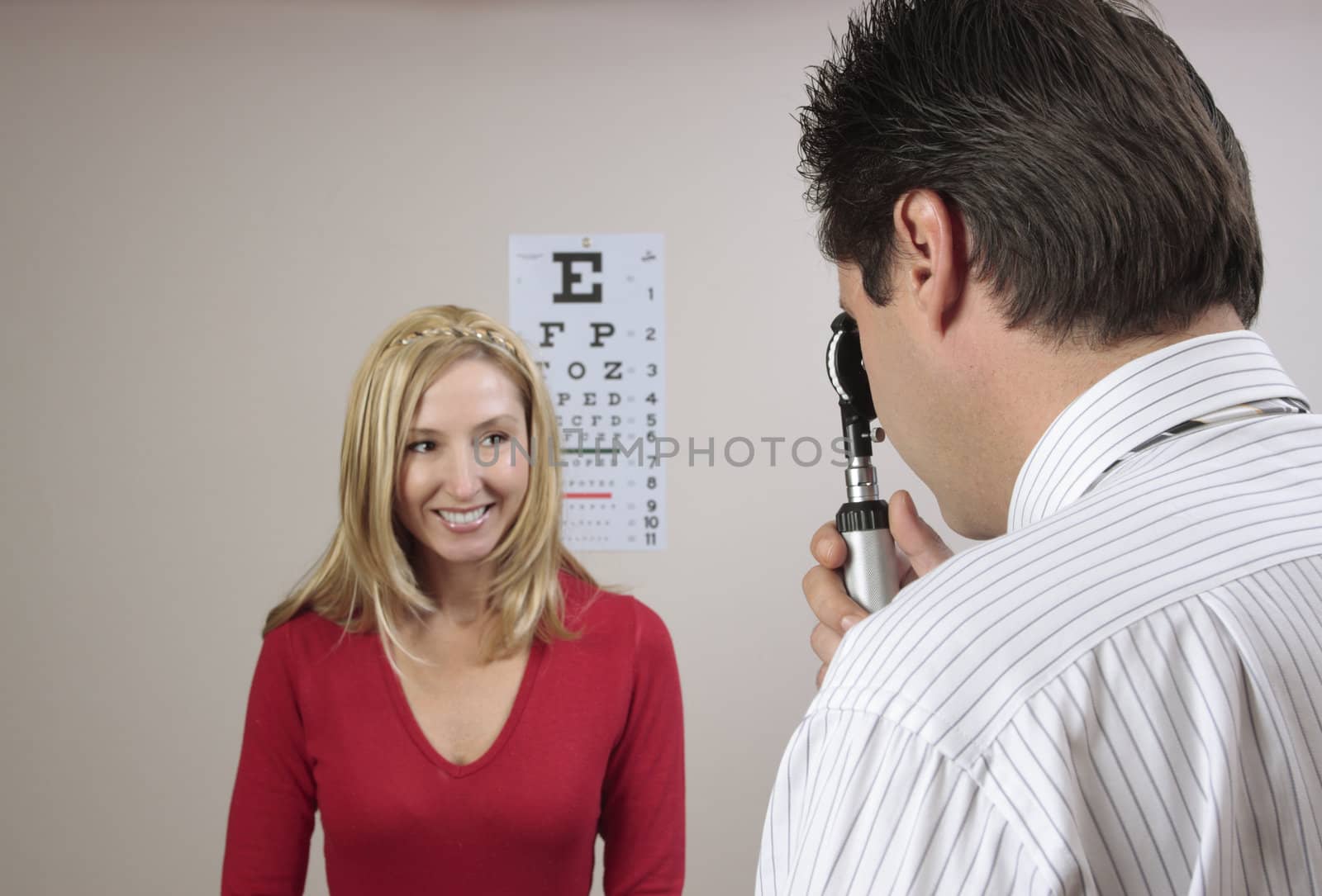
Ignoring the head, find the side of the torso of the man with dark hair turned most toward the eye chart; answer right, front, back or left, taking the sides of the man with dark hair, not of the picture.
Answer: front

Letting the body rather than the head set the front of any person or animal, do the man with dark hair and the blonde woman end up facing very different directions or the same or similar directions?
very different directions

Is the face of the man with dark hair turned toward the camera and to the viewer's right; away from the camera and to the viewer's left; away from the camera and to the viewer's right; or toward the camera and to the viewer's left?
away from the camera and to the viewer's left

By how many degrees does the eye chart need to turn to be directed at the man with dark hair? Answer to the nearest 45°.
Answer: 0° — it already faces them

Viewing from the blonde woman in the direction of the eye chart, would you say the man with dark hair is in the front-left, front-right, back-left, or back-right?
back-right

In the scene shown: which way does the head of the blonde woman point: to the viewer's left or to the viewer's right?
to the viewer's right

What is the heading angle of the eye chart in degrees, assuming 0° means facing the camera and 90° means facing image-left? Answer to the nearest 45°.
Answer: approximately 0°

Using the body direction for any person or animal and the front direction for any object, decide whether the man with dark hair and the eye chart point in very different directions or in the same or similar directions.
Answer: very different directions

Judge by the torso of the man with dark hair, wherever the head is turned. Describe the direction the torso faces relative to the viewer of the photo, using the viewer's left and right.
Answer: facing away from the viewer and to the left of the viewer

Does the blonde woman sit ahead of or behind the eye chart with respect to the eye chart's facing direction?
ahead

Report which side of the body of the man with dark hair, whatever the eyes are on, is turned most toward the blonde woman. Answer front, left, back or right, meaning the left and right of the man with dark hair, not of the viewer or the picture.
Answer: front

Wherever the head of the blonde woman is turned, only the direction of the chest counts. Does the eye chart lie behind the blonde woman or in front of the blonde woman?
behind
